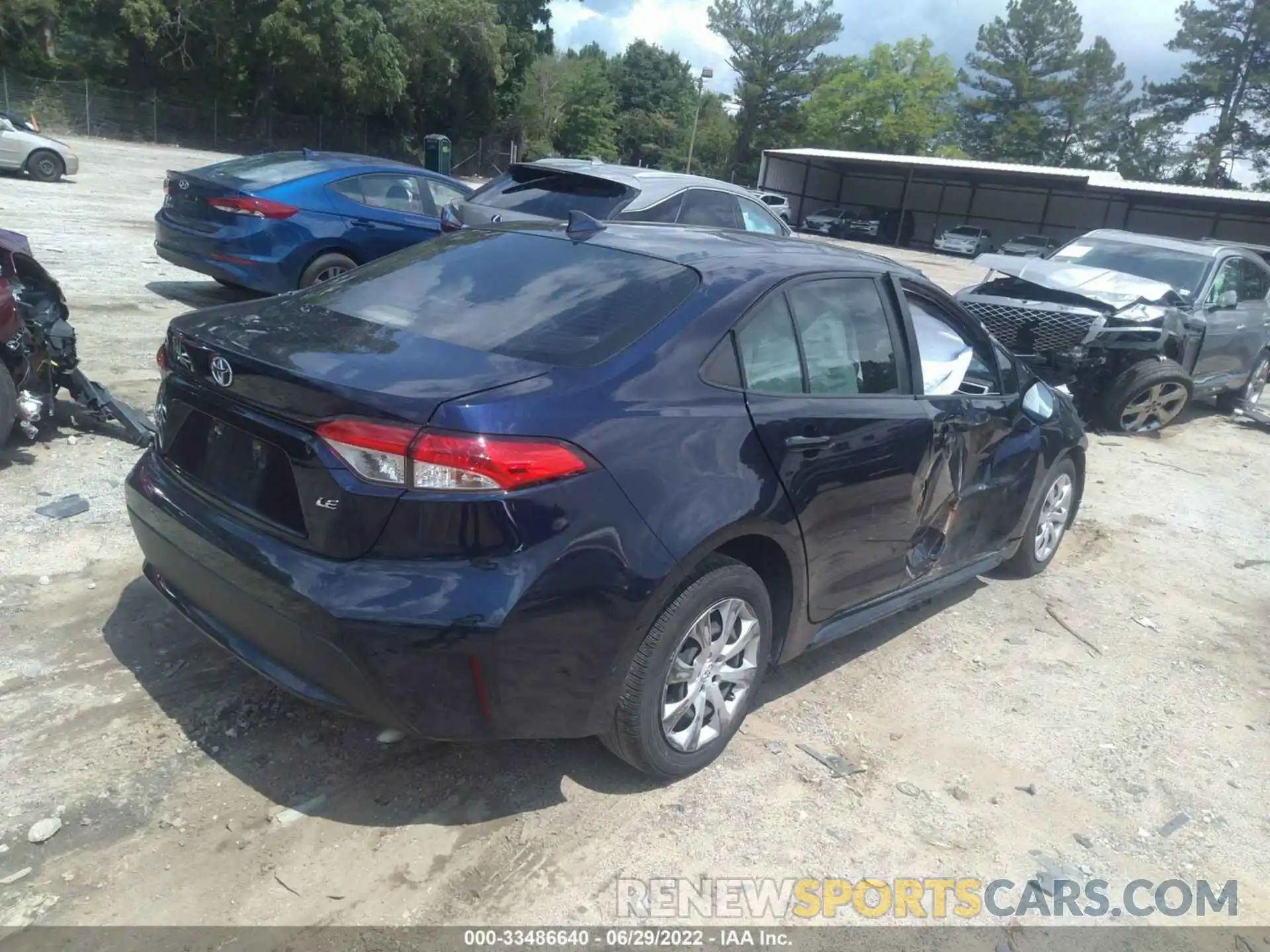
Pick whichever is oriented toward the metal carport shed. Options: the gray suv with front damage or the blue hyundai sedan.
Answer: the blue hyundai sedan

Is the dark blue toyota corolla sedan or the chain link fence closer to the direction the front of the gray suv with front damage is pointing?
the dark blue toyota corolla sedan

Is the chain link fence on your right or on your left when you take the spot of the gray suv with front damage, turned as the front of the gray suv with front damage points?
on your right

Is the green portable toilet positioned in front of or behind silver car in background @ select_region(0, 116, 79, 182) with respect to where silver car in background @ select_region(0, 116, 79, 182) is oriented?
in front

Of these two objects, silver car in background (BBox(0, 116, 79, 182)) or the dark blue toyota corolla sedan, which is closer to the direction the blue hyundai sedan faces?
the silver car in background

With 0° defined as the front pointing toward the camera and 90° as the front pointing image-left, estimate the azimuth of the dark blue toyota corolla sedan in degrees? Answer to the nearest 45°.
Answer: approximately 225°

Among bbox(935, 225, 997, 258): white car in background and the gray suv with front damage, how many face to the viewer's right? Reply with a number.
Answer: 0

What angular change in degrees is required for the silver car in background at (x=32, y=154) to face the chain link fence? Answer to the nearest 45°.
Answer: approximately 90° to its left

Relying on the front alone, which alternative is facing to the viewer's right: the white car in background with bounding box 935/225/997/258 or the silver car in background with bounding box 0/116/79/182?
the silver car in background

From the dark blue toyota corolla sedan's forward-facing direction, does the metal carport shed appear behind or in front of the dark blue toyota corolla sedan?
in front

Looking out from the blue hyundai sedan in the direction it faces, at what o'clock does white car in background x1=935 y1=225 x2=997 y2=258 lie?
The white car in background is roughly at 12 o'clock from the blue hyundai sedan.

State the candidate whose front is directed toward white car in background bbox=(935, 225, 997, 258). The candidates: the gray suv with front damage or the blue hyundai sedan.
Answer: the blue hyundai sedan

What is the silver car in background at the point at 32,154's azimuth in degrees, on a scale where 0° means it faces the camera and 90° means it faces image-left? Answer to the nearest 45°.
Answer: approximately 270°

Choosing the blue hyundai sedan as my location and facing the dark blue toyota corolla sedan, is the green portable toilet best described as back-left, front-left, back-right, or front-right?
back-left

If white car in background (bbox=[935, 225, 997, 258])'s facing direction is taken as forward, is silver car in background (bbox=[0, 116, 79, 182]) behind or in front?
in front

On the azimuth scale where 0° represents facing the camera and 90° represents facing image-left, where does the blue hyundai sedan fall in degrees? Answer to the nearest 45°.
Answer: approximately 225°

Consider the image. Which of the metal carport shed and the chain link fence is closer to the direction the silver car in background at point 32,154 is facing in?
the metal carport shed
